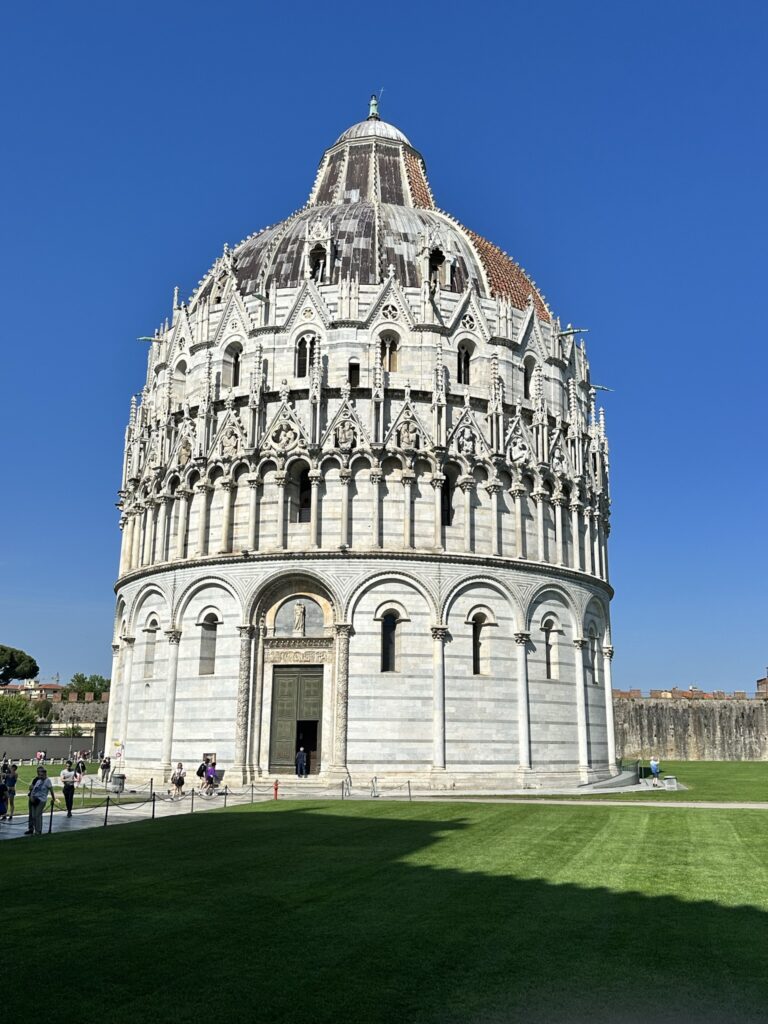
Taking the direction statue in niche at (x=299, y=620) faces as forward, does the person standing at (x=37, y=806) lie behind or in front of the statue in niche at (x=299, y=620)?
in front

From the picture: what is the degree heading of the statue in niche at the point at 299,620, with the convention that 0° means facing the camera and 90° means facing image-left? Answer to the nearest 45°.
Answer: approximately 0°

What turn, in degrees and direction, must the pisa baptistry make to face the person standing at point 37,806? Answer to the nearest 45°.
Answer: approximately 45° to its right

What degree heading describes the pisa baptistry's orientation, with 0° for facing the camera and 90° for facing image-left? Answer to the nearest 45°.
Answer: approximately 0°
